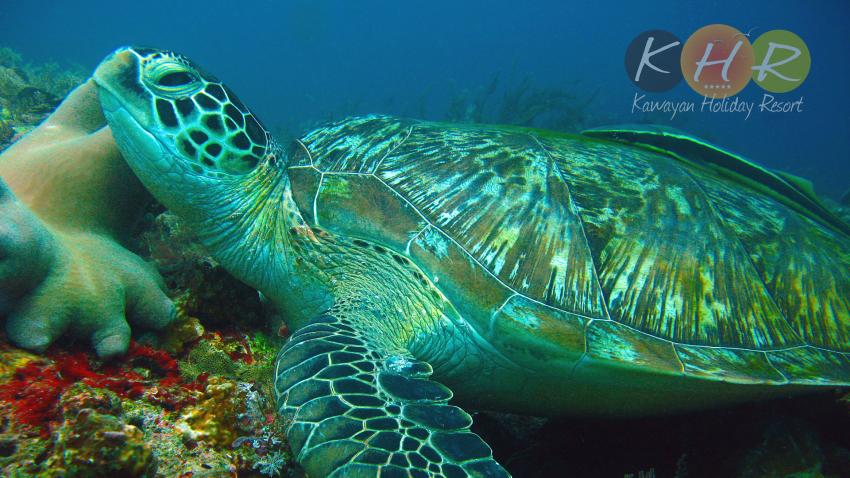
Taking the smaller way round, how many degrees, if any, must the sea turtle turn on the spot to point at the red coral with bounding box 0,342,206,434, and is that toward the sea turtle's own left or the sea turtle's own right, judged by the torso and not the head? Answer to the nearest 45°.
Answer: approximately 45° to the sea turtle's own left

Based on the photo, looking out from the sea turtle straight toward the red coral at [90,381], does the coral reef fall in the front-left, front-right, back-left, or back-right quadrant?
front-right

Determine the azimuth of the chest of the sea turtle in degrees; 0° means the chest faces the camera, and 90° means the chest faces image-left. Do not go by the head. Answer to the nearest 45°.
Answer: approximately 90°

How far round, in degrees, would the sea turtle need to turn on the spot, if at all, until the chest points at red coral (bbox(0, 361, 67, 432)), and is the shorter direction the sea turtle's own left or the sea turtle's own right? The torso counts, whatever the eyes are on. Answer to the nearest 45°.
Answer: approximately 45° to the sea turtle's own left

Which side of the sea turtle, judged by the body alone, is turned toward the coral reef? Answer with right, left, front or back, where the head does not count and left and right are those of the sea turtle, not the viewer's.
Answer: front
